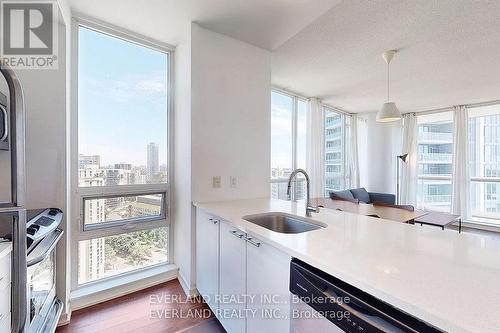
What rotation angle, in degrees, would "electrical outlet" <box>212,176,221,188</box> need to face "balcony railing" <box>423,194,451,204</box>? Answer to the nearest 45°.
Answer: approximately 135° to its left

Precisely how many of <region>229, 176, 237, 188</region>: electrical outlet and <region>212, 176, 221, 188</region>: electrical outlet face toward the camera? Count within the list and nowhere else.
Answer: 2

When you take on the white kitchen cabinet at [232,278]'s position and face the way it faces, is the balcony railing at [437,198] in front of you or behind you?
behind

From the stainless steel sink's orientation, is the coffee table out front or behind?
behind

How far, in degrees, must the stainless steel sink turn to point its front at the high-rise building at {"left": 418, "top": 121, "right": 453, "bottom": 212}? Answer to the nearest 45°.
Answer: approximately 180°

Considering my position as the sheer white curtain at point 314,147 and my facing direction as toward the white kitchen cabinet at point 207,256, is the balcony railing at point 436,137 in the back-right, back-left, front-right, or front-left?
back-left

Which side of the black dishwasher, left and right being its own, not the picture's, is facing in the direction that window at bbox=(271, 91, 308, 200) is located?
right

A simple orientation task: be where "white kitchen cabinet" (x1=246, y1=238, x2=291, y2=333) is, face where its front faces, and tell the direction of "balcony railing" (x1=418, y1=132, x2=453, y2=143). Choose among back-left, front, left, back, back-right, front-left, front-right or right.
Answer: back

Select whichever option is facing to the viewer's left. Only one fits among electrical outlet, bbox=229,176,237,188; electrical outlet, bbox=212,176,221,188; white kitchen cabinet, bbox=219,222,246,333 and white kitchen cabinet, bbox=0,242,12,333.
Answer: white kitchen cabinet, bbox=219,222,246,333

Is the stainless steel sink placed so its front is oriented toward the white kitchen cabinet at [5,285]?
yes

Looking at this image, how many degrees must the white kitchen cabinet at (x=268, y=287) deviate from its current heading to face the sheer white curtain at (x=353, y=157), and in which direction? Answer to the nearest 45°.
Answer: approximately 180°

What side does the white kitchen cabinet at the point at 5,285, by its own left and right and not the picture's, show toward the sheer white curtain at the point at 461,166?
front

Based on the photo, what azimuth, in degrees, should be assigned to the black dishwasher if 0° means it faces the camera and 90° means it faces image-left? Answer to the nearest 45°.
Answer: approximately 45°

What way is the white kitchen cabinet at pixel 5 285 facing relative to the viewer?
to the viewer's right
